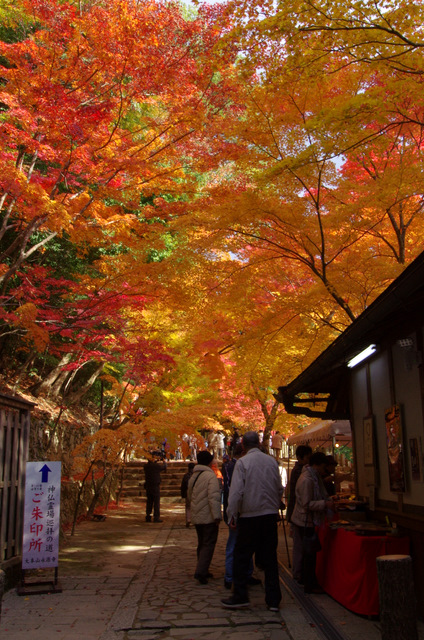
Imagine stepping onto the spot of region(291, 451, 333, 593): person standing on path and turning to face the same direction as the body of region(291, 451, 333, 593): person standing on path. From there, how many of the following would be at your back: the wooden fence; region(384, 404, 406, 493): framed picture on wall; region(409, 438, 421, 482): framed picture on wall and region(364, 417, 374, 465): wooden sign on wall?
1

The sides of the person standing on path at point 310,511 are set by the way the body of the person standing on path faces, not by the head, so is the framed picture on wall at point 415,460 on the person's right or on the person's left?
on the person's right

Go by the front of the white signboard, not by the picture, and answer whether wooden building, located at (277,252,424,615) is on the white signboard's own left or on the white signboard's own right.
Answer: on the white signboard's own left

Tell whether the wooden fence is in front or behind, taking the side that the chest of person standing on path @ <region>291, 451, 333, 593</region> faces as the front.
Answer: behind

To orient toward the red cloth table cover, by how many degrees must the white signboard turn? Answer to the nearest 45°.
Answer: approximately 45° to its left

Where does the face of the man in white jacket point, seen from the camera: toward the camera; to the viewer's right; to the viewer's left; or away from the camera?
away from the camera

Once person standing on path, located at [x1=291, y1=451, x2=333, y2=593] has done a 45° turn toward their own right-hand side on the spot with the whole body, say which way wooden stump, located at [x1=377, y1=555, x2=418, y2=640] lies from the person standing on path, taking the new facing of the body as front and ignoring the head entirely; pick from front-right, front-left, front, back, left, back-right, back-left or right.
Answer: front-right

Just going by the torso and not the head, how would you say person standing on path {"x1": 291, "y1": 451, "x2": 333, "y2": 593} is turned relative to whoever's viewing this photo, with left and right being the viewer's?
facing to the right of the viewer

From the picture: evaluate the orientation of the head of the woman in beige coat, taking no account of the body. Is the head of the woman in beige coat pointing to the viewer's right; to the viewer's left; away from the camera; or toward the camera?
away from the camera

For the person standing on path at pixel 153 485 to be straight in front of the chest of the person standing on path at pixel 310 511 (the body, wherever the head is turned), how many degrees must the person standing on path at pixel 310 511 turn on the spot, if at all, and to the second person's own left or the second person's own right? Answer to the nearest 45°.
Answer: approximately 135° to the second person's own left

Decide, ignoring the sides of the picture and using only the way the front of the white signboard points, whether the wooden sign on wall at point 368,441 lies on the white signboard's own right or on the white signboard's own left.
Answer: on the white signboard's own left

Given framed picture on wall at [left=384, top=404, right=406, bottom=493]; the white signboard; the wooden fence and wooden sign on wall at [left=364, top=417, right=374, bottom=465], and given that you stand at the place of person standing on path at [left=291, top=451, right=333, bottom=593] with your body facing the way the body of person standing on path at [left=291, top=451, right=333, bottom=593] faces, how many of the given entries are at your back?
2

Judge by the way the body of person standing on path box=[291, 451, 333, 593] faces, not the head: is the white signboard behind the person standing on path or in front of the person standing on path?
behind

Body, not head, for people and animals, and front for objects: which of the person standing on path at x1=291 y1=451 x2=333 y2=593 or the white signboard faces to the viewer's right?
the person standing on path

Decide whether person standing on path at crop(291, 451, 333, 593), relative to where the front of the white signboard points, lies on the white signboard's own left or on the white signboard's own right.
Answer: on the white signboard's own left

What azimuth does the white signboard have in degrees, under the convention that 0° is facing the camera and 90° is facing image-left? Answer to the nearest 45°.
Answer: approximately 0°

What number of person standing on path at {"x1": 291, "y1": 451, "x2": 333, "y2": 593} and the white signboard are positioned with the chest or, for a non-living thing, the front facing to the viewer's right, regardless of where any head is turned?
1

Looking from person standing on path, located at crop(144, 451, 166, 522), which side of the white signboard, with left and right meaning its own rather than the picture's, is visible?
back
